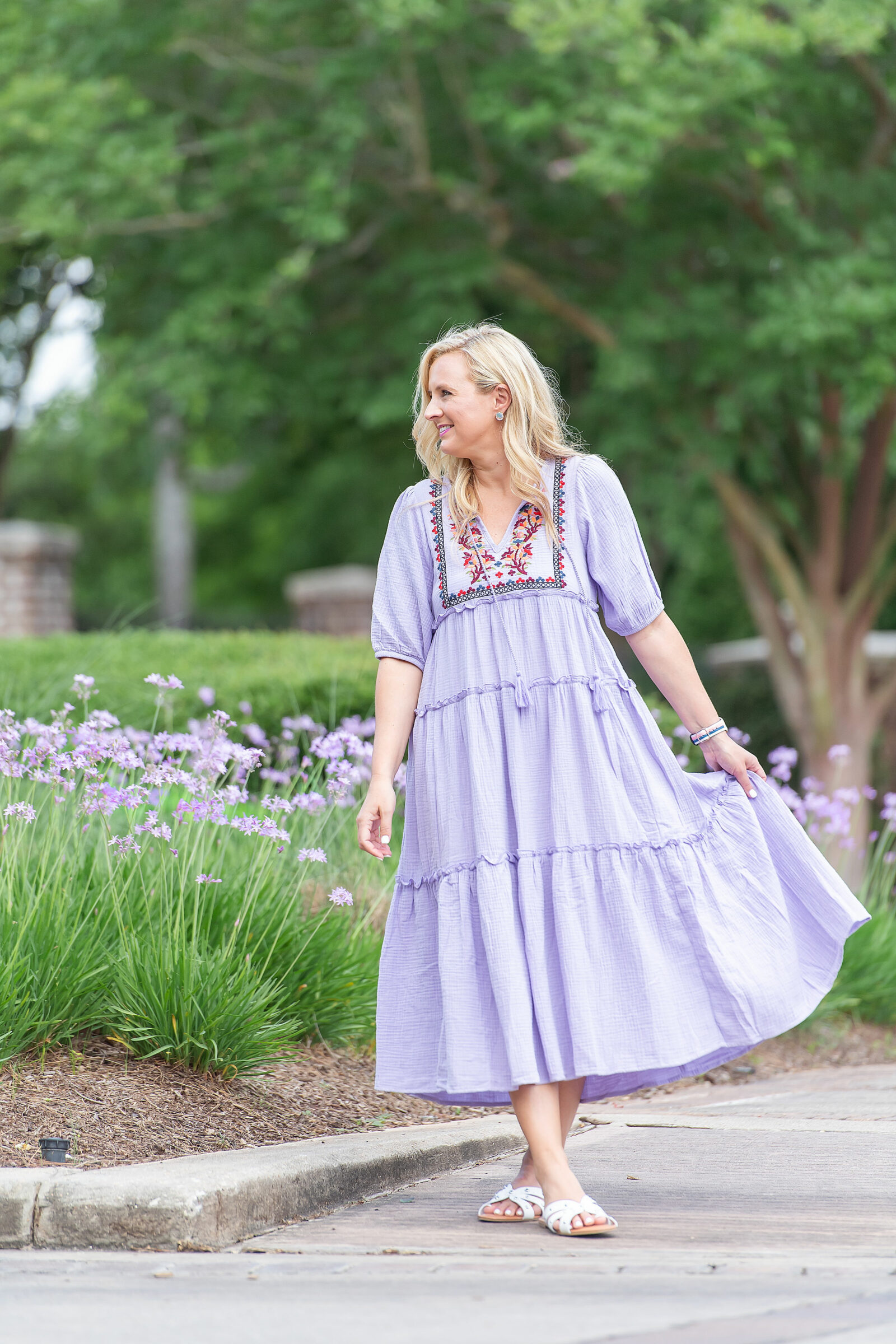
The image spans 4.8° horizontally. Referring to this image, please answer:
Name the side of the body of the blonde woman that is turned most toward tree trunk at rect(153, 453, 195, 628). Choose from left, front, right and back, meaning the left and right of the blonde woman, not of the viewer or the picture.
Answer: back

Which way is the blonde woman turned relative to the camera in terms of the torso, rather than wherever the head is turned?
toward the camera

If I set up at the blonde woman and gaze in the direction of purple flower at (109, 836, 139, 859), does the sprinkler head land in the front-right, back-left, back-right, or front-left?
front-left
